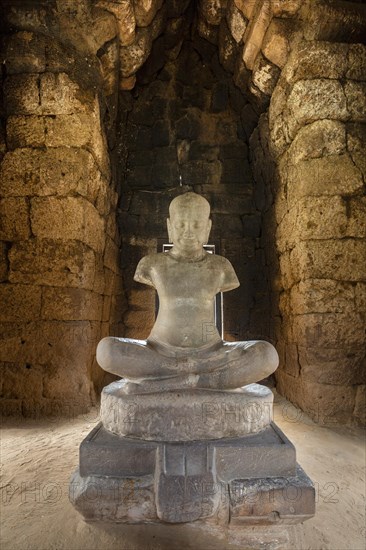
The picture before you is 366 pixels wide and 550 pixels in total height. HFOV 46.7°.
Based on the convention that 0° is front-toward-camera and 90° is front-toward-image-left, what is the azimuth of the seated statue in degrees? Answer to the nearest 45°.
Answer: approximately 0°
